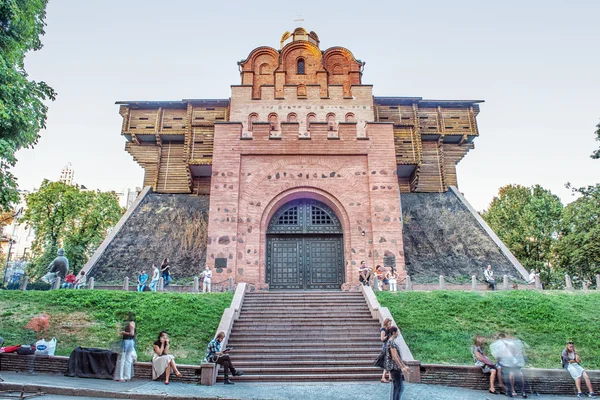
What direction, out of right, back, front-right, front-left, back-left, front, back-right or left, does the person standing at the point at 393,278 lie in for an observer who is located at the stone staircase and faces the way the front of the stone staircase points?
back-left

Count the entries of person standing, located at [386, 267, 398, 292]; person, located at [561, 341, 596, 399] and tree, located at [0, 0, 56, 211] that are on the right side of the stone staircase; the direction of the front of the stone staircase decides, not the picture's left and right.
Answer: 1

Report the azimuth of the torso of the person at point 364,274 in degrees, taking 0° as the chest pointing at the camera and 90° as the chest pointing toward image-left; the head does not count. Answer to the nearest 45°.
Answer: approximately 0°

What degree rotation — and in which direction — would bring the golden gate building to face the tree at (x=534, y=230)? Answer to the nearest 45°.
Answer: approximately 135° to its left

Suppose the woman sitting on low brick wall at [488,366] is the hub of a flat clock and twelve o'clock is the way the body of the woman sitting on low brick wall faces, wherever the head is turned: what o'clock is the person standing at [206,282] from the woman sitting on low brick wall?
The person standing is roughly at 5 o'clock from the woman sitting on low brick wall.
